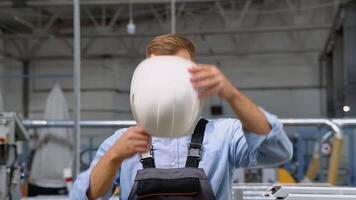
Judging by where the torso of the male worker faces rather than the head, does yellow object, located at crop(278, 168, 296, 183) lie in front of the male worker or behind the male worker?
behind

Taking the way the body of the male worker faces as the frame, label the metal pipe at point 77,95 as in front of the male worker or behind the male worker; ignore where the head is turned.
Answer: behind

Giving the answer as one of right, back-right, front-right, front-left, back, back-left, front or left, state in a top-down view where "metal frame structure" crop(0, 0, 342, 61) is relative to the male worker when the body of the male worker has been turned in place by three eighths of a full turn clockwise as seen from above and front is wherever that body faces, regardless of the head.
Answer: front-right

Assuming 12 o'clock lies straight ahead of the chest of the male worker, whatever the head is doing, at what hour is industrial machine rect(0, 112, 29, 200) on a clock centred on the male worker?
The industrial machine is roughly at 5 o'clock from the male worker.

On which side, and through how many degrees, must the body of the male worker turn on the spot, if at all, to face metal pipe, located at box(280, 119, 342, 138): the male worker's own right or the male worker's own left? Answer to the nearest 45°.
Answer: approximately 135° to the male worker's own left

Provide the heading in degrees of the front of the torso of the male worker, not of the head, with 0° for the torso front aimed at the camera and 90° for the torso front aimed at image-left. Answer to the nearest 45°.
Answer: approximately 0°
